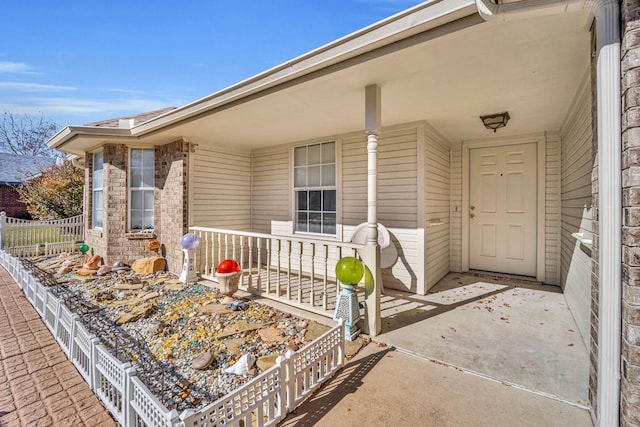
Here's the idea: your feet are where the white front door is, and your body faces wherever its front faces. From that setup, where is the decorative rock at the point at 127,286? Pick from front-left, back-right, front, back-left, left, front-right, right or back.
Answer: front-right

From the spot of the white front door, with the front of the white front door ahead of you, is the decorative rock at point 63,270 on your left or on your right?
on your right

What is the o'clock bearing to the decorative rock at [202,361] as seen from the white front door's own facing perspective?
The decorative rock is roughly at 1 o'clock from the white front door.

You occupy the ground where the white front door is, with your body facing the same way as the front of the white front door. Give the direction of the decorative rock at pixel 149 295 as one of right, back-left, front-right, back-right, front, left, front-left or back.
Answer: front-right

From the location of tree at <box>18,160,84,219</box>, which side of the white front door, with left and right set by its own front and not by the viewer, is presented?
right

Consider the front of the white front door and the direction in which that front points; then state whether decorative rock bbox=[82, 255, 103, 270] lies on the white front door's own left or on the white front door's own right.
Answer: on the white front door's own right

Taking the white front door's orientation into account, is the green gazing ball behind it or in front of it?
in front

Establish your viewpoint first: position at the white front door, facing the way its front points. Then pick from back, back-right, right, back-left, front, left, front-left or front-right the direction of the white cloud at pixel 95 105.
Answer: right

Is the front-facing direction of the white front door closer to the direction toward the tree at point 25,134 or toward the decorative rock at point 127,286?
the decorative rock

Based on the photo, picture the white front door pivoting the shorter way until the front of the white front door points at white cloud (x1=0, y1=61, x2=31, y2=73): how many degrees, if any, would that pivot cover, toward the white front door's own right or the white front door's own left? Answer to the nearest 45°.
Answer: approximately 90° to the white front door's own right

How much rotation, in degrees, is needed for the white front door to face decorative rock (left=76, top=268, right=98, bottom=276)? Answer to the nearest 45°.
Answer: approximately 45° to its right

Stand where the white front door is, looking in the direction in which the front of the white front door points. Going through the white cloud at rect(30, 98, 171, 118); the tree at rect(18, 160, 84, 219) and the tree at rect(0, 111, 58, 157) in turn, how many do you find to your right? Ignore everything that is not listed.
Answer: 3

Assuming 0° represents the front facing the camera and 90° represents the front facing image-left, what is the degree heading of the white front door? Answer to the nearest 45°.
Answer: approximately 0°

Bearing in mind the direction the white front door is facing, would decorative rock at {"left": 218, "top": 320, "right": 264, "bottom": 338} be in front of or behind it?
in front
